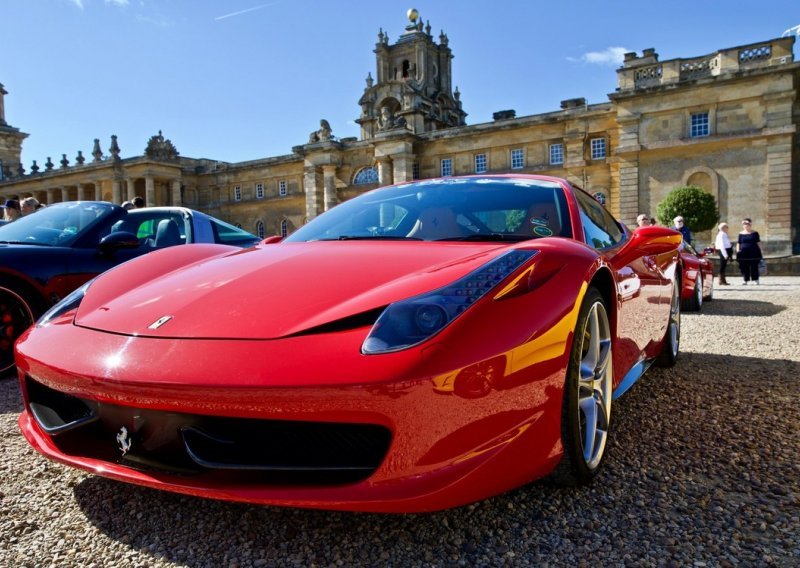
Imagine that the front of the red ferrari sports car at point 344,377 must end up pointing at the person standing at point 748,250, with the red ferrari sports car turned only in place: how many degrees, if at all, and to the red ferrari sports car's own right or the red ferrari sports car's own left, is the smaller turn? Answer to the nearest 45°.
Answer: approximately 180°

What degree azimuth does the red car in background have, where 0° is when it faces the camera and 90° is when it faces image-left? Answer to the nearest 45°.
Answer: approximately 45°

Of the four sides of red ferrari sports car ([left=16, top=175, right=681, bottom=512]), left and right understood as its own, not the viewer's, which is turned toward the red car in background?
back

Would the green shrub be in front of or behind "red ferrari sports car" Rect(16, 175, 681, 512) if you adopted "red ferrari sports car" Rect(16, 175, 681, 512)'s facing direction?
behind

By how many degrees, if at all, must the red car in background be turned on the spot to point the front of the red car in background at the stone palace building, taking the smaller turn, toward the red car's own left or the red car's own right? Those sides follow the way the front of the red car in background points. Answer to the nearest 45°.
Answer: approximately 135° to the red car's own right

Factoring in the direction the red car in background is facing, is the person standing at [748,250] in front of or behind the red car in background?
behind

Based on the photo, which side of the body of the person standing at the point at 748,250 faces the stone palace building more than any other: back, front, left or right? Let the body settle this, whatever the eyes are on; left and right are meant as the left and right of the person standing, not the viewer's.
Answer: back

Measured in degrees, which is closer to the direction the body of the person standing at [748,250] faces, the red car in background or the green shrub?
the red car in background
